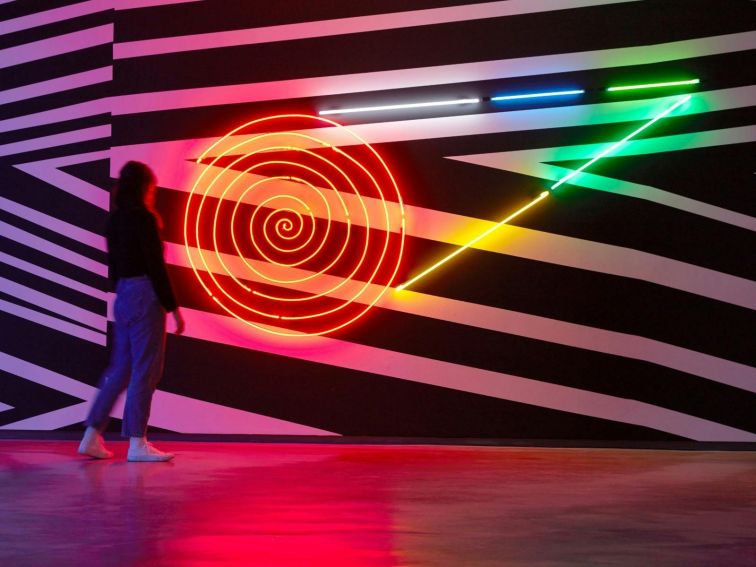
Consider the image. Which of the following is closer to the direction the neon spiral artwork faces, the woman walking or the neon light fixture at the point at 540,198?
the woman walking

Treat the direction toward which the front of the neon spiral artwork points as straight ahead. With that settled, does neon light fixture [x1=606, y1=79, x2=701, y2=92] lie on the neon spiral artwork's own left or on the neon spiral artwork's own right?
on the neon spiral artwork's own left

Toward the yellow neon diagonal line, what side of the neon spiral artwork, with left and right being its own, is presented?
left

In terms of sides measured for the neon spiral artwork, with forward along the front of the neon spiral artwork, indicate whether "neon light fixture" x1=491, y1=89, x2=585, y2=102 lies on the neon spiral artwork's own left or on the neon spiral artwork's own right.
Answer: on the neon spiral artwork's own left

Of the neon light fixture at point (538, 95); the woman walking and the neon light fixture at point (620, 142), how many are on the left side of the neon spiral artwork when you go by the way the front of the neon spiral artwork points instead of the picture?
2

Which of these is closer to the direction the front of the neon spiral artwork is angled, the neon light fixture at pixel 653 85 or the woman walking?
the woman walking

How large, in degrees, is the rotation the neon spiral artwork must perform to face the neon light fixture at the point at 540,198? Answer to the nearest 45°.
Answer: approximately 90° to its left

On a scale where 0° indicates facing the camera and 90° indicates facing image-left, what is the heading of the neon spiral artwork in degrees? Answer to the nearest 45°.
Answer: approximately 0°

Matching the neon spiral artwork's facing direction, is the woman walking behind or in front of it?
in front

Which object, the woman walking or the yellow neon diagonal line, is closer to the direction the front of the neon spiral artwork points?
the woman walking

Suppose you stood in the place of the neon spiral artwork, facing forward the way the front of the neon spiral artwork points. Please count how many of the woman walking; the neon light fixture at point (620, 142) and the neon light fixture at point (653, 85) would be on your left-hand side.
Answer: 2
